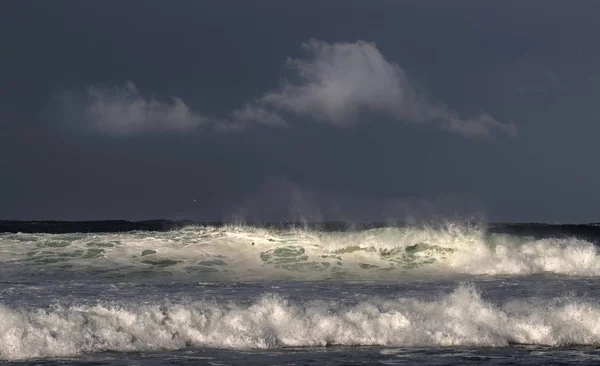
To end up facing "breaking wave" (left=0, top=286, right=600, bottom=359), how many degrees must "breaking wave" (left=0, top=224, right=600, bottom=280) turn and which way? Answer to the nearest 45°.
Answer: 0° — it already faces it

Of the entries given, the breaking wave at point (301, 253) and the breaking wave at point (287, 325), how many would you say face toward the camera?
2

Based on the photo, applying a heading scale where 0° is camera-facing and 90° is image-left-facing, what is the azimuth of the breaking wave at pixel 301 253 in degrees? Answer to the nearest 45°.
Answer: approximately 0°

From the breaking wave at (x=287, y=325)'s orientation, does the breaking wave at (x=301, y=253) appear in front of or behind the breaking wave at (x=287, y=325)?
behind

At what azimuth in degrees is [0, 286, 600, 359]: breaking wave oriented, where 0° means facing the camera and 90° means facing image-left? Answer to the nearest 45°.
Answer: approximately 0°
